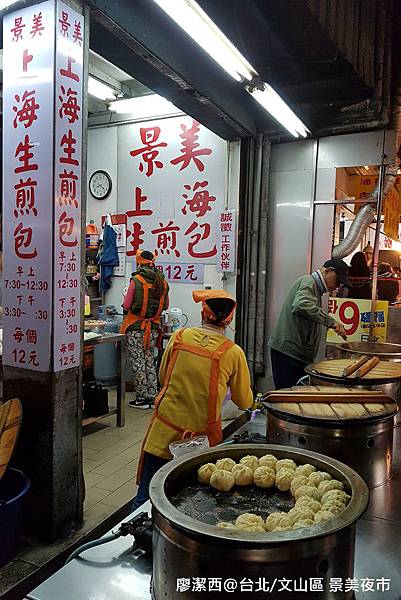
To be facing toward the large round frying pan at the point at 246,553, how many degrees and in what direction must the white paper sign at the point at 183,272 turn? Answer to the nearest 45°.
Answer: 0° — it already faces it

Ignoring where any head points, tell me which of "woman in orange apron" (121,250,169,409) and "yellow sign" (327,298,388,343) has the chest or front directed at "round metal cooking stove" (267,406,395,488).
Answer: the yellow sign

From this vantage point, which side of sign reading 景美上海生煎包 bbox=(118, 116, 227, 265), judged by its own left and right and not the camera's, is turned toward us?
front

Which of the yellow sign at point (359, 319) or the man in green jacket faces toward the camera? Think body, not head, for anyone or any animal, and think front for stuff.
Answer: the yellow sign

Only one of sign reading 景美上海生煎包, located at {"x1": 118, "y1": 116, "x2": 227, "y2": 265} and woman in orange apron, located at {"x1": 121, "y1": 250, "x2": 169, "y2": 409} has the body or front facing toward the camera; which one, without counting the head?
the sign reading 景美上海生煎包

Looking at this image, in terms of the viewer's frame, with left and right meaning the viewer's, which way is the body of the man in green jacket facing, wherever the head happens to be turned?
facing to the right of the viewer

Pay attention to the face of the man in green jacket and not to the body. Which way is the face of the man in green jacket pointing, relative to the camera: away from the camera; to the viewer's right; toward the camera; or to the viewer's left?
to the viewer's right

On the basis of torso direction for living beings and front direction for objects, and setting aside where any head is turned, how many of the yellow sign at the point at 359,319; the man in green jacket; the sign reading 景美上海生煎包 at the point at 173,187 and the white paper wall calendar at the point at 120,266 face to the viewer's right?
1

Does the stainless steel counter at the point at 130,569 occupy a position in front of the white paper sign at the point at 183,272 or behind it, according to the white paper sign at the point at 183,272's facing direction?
in front

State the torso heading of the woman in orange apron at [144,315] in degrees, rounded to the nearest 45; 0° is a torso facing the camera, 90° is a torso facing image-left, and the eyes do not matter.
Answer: approximately 135°

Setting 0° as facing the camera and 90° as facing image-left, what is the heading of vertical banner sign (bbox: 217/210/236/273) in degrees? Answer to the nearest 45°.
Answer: approximately 0°

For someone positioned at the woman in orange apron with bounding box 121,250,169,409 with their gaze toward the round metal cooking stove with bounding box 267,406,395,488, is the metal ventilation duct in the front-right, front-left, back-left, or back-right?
front-left

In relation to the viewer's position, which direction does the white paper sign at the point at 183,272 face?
facing the viewer

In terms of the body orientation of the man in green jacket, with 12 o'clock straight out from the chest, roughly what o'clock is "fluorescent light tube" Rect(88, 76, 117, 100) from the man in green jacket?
The fluorescent light tube is roughly at 7 o'clock from the man in green jacket.

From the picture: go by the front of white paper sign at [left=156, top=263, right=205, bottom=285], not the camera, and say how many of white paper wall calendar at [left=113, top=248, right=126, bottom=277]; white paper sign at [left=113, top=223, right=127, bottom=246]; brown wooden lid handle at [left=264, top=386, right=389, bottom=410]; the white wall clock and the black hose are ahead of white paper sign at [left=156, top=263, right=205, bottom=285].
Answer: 2

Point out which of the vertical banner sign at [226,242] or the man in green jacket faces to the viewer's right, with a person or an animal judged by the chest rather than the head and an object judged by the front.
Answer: the man in green jacket

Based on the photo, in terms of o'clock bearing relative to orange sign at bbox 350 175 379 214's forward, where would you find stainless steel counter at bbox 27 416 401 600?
The stainless steel counter is roughly at 12 o'clock from the orange sign.
